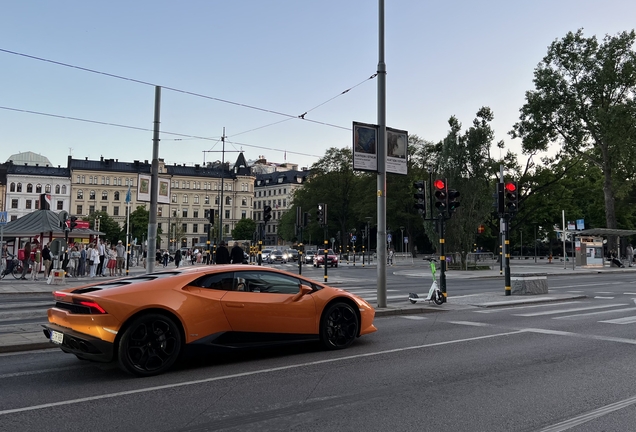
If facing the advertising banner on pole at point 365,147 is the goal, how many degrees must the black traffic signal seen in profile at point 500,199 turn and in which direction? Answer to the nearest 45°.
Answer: approximately 45° to its left

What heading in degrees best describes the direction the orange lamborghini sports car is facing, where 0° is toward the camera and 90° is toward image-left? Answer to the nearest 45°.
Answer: approximately 225°

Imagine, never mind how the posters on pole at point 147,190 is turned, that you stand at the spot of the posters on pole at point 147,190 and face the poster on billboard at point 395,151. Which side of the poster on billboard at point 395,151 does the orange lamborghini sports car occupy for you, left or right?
right

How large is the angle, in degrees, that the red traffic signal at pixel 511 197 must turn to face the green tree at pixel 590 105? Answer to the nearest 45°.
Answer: approximately 180°

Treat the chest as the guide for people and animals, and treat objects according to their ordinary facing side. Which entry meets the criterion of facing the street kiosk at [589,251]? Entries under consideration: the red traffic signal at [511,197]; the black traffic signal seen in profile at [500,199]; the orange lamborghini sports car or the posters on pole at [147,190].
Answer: the orange lamborghini sports car
